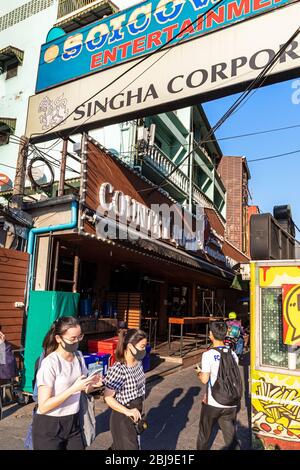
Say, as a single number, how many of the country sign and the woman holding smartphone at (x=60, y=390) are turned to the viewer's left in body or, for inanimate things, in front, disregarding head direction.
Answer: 0

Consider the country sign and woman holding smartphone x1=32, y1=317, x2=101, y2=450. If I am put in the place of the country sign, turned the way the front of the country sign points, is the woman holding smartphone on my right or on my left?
on my right

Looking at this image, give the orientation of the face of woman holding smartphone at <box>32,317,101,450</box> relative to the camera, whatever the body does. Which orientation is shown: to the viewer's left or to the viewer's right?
to the viewer's right

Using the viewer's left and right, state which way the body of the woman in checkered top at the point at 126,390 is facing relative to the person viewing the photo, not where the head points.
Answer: facing the viewer and to the right of the viewer

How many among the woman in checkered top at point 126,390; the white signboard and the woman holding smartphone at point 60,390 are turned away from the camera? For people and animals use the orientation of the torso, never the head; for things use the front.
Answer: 0

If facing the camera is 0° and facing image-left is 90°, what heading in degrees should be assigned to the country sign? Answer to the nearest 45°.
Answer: approximately 315°
